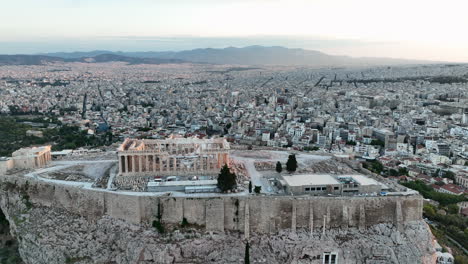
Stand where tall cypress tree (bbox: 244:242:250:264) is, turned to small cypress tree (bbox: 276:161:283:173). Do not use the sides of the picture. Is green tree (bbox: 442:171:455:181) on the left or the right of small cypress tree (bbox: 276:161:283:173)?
right
